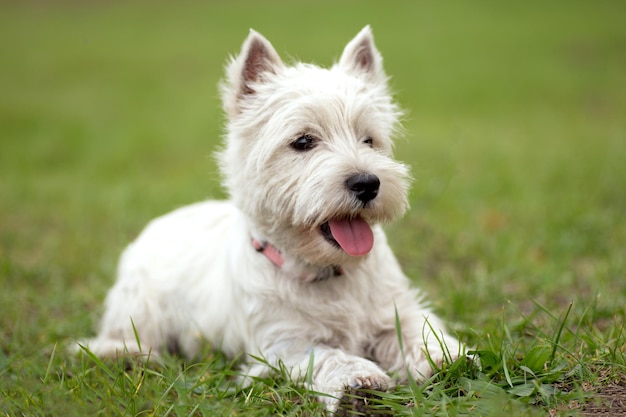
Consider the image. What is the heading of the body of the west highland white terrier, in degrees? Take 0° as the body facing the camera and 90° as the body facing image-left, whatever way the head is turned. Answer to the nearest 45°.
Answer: approximately 315°
